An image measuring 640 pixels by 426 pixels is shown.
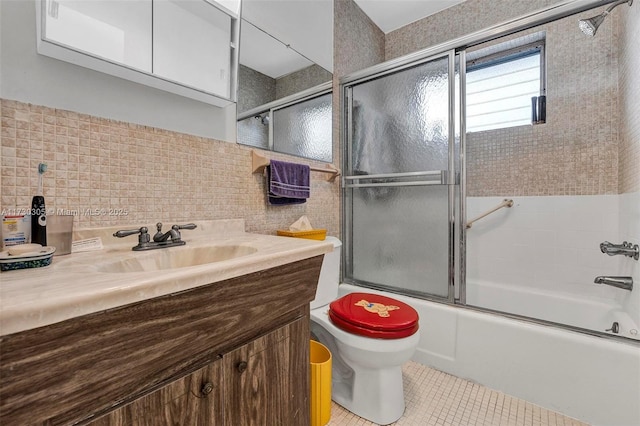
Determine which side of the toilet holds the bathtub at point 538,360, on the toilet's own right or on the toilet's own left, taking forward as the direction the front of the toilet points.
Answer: on the toilet's own left

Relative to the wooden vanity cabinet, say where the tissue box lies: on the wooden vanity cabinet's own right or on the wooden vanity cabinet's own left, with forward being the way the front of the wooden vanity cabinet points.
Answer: on the wooden vanity cabinet's own left
